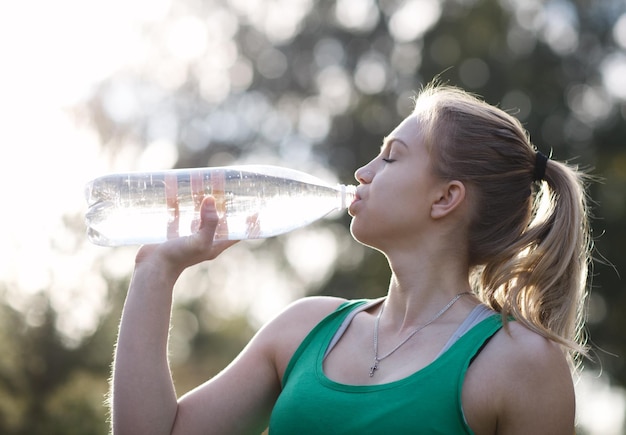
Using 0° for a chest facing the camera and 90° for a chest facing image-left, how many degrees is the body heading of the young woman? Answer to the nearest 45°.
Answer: approximately 45°

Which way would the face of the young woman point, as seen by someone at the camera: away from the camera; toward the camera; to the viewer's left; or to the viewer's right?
to the viewer's left
